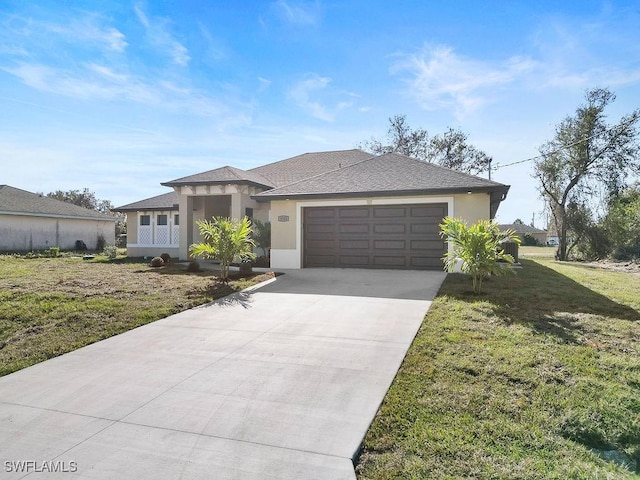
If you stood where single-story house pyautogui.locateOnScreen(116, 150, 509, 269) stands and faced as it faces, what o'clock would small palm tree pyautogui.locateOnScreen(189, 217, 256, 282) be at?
The small palm tree is roughly at 2 o'clock from the single-story house.

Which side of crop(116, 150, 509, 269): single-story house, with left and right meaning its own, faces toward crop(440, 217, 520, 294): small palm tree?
front

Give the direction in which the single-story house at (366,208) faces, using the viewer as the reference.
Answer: facing the viewer

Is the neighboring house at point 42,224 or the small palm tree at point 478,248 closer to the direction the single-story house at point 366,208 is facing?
the small palm tree

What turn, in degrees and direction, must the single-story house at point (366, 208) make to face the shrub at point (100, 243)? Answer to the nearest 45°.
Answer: approximately 135° to its right

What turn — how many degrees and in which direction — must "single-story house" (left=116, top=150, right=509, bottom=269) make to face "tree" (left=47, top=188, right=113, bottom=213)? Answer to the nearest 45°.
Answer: approximately 135° to its right

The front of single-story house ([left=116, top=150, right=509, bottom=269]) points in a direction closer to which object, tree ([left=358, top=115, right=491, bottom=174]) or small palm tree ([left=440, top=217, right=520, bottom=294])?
the small palm tree

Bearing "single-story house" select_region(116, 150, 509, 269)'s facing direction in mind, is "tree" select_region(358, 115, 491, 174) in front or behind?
behind

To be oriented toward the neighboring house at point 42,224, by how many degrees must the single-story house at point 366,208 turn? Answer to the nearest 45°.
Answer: approximately 135° to its right

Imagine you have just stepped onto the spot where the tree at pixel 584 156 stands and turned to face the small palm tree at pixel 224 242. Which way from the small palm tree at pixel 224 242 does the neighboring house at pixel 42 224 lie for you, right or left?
right

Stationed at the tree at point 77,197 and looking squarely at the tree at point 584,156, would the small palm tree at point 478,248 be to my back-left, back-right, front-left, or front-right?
front-right

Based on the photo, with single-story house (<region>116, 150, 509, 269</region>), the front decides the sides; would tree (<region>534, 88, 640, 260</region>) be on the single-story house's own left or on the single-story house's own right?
on the single-story house's own left

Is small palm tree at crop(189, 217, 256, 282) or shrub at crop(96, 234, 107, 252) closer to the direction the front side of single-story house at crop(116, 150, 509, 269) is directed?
the small palm tree
